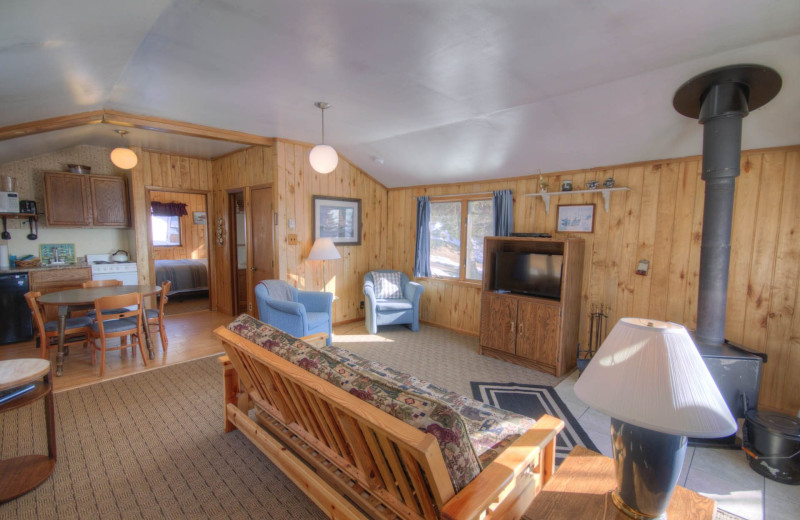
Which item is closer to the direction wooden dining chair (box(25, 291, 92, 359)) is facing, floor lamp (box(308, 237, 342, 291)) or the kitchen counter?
the floor lamp

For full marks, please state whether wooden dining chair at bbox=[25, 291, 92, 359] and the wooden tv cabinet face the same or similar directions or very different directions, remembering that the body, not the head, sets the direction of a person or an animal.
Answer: very different directions

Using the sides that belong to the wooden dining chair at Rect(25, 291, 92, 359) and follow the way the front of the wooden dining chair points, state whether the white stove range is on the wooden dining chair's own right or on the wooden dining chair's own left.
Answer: on the wooden dining chair's own left

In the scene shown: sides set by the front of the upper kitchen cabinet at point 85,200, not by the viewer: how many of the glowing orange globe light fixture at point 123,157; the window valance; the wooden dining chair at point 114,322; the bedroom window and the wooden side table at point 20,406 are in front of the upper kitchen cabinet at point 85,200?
3

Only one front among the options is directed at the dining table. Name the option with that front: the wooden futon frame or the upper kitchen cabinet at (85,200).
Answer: the upper kitchen cabinet

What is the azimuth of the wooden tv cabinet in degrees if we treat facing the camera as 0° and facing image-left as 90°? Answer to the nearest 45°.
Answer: approximately 45°

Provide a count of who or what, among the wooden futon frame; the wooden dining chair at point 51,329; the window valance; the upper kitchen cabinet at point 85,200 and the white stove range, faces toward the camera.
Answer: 3

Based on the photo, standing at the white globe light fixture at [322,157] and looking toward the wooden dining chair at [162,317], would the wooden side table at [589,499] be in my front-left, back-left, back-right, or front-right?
back-left

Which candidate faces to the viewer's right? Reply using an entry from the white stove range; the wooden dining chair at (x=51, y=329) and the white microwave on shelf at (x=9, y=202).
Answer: the wooden dining chair

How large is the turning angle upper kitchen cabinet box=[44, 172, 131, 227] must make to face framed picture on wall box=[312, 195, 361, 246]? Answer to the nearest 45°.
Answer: approximately 45° to its left
